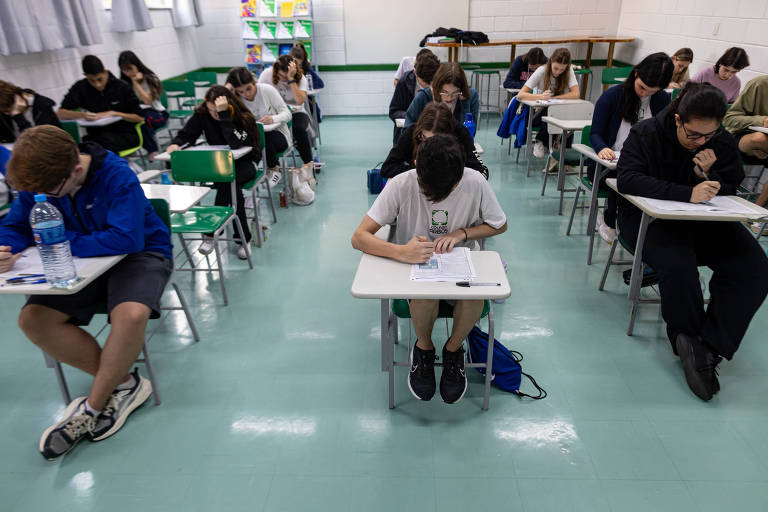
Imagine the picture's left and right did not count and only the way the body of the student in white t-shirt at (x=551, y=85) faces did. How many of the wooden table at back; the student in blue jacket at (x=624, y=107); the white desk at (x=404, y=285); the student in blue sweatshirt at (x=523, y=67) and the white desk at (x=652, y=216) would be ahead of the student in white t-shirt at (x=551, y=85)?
3

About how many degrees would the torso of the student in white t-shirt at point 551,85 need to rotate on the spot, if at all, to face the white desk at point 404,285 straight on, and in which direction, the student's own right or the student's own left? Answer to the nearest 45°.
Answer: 0° — they already face it

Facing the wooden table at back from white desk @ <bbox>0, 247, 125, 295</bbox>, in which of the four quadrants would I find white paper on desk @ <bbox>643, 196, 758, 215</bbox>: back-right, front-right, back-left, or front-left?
front-right

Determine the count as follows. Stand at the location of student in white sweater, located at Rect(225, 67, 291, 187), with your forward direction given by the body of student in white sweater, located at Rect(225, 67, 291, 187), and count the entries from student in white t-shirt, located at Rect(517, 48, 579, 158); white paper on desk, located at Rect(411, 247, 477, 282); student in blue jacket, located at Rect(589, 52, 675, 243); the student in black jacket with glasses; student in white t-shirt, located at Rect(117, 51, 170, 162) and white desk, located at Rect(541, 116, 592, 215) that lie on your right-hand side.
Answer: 1

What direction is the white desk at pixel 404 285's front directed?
toward the camera

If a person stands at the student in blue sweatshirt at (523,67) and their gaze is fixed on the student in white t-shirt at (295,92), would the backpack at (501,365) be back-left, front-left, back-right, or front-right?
front-left

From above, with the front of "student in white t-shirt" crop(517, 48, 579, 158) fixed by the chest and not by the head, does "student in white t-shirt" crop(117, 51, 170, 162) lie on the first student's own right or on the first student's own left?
on the first student's own right

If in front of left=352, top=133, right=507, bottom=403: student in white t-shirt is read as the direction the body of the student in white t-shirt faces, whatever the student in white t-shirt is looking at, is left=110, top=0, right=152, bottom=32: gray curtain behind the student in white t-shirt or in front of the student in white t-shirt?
behind

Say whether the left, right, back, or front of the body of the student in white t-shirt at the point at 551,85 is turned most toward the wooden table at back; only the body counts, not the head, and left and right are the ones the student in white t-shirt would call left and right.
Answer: back

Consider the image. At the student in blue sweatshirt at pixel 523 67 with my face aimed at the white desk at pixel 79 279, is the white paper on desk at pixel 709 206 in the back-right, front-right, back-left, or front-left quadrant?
front-left

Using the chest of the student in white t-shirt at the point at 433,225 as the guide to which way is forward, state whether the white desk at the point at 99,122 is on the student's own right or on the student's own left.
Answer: on the student's own right

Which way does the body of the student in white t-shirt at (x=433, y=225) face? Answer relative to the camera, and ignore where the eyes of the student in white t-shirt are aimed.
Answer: toward the camera

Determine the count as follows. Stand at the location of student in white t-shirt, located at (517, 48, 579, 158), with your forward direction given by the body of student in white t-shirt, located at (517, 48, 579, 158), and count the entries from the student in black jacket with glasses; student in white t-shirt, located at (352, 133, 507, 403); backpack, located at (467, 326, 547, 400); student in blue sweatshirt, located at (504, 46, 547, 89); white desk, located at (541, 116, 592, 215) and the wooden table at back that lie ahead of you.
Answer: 4

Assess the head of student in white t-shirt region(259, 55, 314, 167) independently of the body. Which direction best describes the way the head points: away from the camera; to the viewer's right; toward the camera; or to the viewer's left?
toward the camera

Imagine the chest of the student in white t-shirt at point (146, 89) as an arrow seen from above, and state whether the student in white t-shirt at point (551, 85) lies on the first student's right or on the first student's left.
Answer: on the first student's left

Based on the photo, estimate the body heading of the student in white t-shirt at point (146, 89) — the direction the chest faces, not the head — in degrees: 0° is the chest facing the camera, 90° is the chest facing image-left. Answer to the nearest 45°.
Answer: approximately 45°
